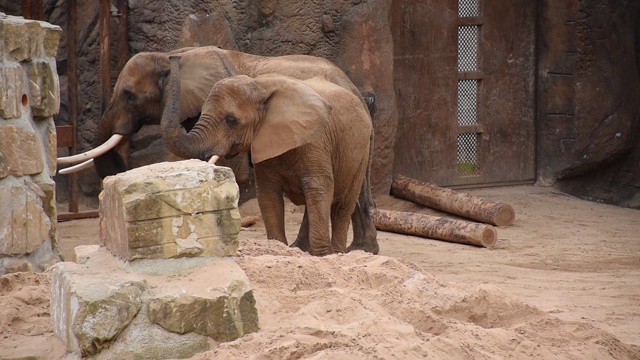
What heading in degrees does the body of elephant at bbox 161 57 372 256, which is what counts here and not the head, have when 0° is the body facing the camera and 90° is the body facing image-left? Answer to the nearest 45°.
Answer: approximately 45°

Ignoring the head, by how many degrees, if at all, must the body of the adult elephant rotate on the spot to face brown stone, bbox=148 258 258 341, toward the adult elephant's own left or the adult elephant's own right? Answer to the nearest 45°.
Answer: approximately 90° to the adult elephant's own left

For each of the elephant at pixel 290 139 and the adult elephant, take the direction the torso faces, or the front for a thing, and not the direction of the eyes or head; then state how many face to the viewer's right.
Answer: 0

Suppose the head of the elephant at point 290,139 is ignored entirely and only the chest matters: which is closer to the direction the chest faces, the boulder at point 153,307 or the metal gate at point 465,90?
the boulder

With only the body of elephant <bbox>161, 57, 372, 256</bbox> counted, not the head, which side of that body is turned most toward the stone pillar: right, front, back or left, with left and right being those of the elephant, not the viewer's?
front

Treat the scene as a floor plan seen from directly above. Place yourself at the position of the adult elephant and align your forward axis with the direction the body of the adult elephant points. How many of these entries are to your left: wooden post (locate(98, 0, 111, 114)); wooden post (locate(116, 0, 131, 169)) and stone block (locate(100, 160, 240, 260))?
1

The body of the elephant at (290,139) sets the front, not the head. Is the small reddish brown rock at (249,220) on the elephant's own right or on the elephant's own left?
on the elephant's own right

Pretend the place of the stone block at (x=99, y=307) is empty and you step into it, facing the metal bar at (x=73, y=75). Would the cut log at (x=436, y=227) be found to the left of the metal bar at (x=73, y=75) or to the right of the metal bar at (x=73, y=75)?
right

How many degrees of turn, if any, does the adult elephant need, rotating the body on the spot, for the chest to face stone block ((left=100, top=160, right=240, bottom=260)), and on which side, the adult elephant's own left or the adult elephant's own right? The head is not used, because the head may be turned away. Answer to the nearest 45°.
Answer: approximately 90° to the adult elephant's own left

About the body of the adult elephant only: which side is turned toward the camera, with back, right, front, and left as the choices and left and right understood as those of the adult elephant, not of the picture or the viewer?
left

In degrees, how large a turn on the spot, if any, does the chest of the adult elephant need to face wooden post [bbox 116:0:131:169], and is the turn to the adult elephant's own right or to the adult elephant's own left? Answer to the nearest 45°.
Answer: approximately 45° to the adult elephant's own right

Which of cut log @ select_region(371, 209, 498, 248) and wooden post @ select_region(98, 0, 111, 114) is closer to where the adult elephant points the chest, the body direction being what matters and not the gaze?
the wooden post
